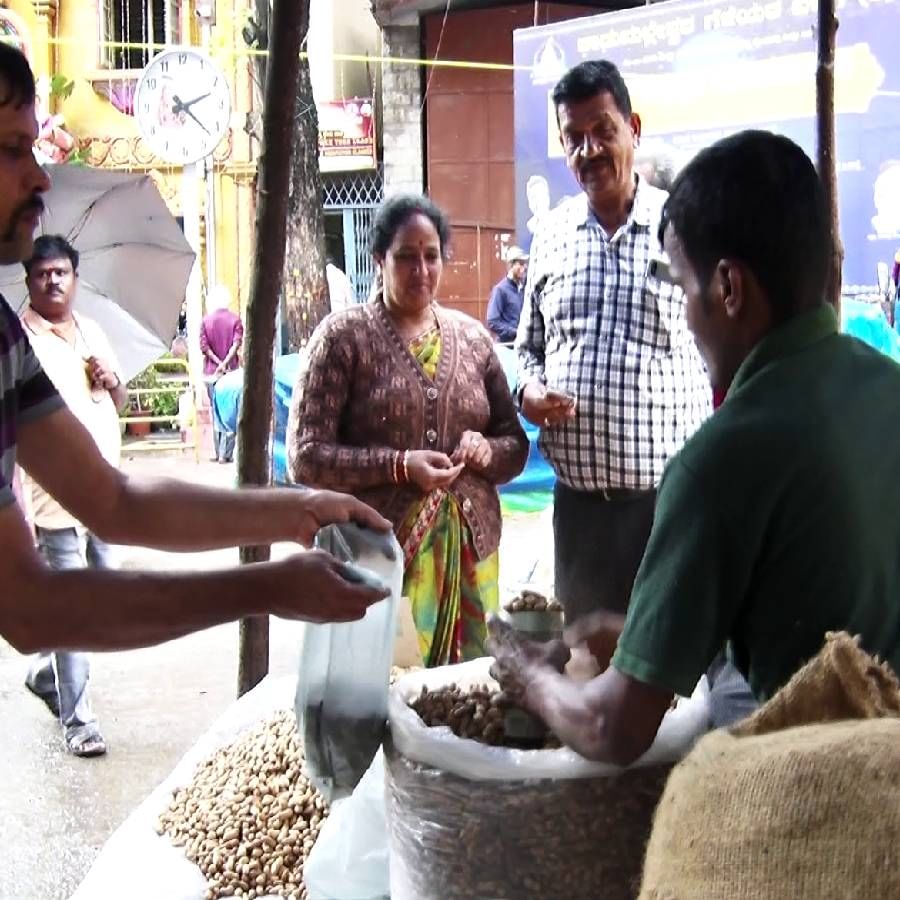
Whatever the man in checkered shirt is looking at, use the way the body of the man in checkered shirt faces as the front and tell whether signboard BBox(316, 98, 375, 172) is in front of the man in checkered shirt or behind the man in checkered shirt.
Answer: behind

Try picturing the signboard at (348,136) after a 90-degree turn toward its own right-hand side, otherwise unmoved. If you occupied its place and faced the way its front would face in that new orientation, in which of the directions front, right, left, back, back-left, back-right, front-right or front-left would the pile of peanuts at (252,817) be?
left

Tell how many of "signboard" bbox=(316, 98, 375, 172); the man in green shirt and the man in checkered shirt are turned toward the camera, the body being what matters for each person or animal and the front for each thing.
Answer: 2

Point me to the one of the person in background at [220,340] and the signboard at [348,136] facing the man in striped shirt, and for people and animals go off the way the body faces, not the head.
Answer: the signboard

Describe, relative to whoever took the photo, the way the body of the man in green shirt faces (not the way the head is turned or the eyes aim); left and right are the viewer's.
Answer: facing away from the viewer and to the left of the viewer

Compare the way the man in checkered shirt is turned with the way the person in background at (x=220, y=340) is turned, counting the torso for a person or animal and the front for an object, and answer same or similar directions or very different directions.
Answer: very different directions

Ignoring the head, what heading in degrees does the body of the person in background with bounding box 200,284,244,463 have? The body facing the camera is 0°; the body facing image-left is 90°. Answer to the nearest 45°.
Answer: approximately 180°

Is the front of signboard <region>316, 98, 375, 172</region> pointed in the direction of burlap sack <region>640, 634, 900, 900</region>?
yes

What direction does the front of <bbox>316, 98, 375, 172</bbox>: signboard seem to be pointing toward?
toward the camera

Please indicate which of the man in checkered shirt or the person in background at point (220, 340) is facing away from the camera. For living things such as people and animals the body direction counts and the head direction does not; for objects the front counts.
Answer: the person in background

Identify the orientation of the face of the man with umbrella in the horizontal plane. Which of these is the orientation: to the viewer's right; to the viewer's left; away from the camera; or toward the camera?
toward the camera

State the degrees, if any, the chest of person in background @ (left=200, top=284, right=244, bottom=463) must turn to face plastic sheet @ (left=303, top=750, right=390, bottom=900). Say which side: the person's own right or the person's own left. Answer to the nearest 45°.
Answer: approximately 180°

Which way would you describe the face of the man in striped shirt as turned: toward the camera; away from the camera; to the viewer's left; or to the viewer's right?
to the viewer's right

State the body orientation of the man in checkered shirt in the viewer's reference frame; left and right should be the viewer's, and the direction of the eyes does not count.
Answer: facing the viewer
